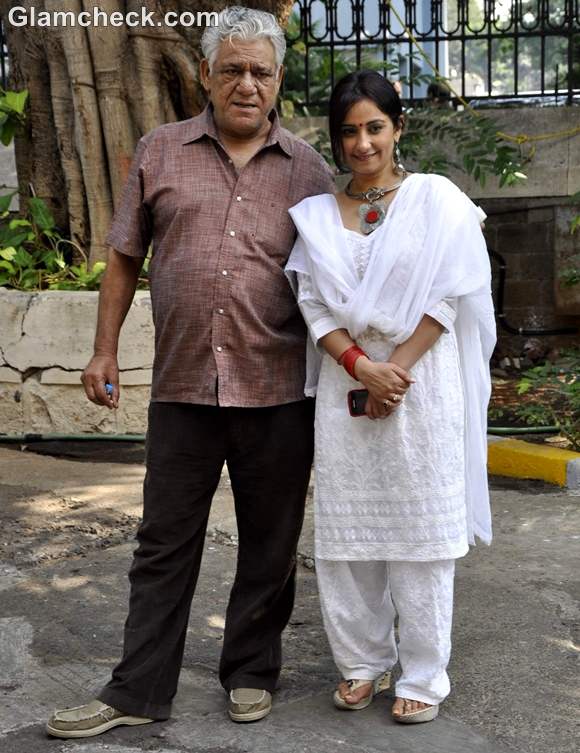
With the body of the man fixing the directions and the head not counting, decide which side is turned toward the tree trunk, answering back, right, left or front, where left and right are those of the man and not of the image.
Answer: back

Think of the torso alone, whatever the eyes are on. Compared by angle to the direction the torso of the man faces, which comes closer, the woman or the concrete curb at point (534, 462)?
the woman

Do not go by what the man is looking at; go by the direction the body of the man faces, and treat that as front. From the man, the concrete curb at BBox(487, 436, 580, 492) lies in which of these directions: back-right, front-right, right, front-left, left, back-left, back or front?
back-left

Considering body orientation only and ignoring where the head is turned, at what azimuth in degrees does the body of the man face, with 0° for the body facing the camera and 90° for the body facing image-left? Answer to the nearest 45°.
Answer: approximately 0°

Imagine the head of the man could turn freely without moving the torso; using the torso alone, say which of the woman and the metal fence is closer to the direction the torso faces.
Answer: the woman

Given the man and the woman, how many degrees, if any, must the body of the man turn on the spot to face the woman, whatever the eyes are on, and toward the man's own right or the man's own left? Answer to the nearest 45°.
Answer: approximately 90° to the man's own left

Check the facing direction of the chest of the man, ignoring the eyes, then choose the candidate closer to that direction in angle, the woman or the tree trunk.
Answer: the woman
